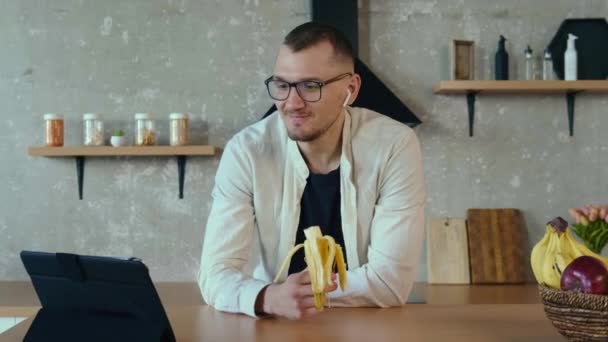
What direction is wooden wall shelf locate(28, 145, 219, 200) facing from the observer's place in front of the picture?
facing the viewer

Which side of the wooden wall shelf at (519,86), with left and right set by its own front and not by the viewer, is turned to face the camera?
front

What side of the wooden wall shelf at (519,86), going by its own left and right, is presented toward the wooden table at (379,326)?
front

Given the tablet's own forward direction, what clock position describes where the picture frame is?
The picture frame is roughly at 12 o'clock from the tablet.

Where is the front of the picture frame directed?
toward the camera

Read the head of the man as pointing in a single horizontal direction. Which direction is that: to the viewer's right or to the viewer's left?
to the viewer's left

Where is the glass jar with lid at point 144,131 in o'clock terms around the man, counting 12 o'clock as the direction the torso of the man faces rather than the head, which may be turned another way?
The glass jar with lid is roughly at 5 o'clock from the man.

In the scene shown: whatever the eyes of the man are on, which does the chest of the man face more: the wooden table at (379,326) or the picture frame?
the wooden table
